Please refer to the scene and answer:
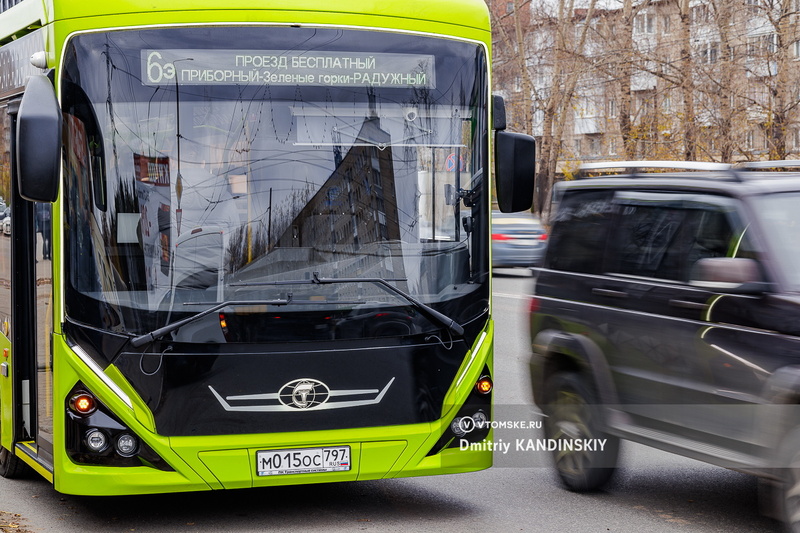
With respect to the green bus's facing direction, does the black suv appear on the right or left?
on its left

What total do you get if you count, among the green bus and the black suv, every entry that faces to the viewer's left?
0

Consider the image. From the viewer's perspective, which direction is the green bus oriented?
toward the camera

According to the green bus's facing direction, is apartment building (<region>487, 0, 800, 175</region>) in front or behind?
behind
